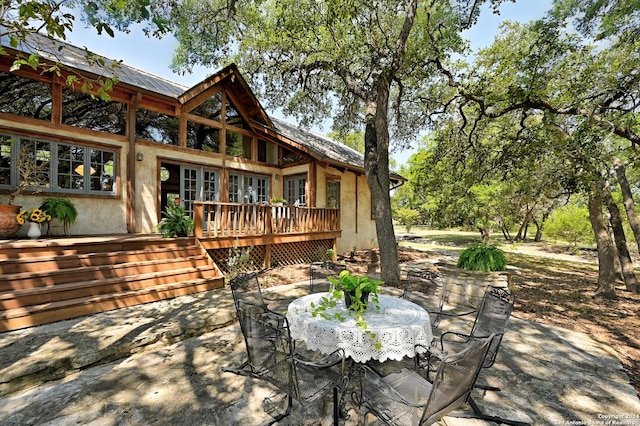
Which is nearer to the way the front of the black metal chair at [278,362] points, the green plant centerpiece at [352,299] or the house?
the green plant centerpiece

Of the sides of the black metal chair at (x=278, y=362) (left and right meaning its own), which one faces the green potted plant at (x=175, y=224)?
left

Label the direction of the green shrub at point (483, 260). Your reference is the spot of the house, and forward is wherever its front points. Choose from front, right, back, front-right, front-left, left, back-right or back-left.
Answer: front

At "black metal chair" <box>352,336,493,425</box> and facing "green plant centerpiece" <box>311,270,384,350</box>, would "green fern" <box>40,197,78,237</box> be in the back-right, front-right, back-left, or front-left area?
front-left

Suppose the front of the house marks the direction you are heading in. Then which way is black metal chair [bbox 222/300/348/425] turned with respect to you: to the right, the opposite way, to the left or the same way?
to the left

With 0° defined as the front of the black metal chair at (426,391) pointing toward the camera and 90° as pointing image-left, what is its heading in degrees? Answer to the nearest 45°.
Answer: approximately 135°

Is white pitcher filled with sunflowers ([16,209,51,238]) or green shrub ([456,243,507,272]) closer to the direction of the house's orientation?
the green shrub

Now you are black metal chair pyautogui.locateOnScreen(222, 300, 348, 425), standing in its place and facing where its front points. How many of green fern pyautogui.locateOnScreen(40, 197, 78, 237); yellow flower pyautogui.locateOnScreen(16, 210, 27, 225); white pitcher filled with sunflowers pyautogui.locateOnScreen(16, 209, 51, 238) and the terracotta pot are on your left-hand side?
4

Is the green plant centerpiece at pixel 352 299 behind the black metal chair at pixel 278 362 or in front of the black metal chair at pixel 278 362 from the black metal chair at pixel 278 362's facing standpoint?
in front

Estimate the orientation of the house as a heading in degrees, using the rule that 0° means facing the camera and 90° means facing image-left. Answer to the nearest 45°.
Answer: approximately 315°

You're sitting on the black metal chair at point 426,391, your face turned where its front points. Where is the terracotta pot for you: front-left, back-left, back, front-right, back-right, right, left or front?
front-left

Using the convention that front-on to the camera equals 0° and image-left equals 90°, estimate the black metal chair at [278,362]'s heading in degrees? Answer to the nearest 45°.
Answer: approximately 225°

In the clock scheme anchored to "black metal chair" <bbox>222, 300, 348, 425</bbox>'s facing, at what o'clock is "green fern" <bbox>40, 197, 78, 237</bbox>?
The green fern is roughly at 9 o'clock from the black metal chair.

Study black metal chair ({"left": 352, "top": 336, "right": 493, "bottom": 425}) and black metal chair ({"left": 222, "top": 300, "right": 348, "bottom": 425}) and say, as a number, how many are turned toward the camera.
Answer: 0

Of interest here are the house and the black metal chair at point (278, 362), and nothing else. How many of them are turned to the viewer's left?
0
